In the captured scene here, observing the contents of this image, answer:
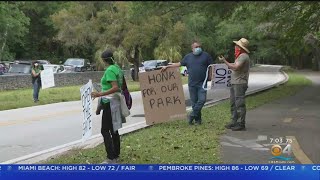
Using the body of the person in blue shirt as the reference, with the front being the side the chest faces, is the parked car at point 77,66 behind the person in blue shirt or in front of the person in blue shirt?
behind

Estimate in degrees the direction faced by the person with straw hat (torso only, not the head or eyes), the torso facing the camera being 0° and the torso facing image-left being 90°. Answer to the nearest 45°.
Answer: approximately 90°

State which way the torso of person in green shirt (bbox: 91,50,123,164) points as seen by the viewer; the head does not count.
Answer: to the viewer's left

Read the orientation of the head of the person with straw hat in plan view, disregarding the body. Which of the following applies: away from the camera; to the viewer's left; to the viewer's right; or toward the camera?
to the viewer's left
